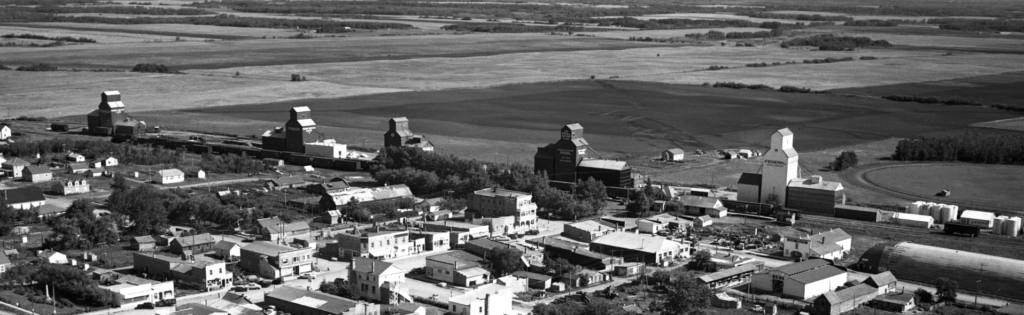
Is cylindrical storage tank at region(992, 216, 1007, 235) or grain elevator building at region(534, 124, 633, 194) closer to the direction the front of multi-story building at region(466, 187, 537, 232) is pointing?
the cylindrical storage tank

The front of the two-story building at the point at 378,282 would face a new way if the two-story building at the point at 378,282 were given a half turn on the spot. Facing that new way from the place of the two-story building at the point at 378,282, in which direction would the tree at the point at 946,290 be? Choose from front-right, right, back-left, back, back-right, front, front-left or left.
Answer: back-right

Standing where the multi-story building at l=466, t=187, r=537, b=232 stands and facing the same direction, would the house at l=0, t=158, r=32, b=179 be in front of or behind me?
behind

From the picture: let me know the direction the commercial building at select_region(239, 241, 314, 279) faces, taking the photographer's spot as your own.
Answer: facing the viewer and to the right of the viewer

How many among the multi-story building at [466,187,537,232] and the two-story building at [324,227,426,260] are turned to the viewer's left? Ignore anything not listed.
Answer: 0

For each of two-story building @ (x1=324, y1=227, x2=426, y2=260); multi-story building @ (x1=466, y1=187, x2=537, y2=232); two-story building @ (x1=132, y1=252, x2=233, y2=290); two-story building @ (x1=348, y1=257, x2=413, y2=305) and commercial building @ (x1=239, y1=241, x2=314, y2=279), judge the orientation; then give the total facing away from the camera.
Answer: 0

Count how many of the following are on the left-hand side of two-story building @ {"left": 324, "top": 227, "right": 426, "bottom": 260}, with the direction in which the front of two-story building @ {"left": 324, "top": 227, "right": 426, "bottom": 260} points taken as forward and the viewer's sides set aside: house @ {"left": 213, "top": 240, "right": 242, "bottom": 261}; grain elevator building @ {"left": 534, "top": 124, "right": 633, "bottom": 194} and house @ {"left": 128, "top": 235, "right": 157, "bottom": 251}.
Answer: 1

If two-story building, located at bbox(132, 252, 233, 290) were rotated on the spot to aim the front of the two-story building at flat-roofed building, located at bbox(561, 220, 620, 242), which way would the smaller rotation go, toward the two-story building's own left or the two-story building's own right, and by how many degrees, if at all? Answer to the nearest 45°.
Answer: approximately 45° to the two-story building's own left

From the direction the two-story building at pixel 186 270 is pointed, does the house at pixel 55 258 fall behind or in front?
behind

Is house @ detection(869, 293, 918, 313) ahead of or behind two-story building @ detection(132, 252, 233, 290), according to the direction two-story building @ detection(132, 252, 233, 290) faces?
ahead

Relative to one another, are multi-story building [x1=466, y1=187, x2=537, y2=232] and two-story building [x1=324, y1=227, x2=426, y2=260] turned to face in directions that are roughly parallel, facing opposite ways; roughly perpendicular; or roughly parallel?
roughly parallel

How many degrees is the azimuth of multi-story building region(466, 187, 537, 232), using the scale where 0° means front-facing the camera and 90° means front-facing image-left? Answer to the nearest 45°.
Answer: approximately 315°

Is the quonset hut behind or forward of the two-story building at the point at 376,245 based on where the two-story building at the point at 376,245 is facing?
forward

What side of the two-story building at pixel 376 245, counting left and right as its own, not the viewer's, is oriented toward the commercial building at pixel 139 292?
right
